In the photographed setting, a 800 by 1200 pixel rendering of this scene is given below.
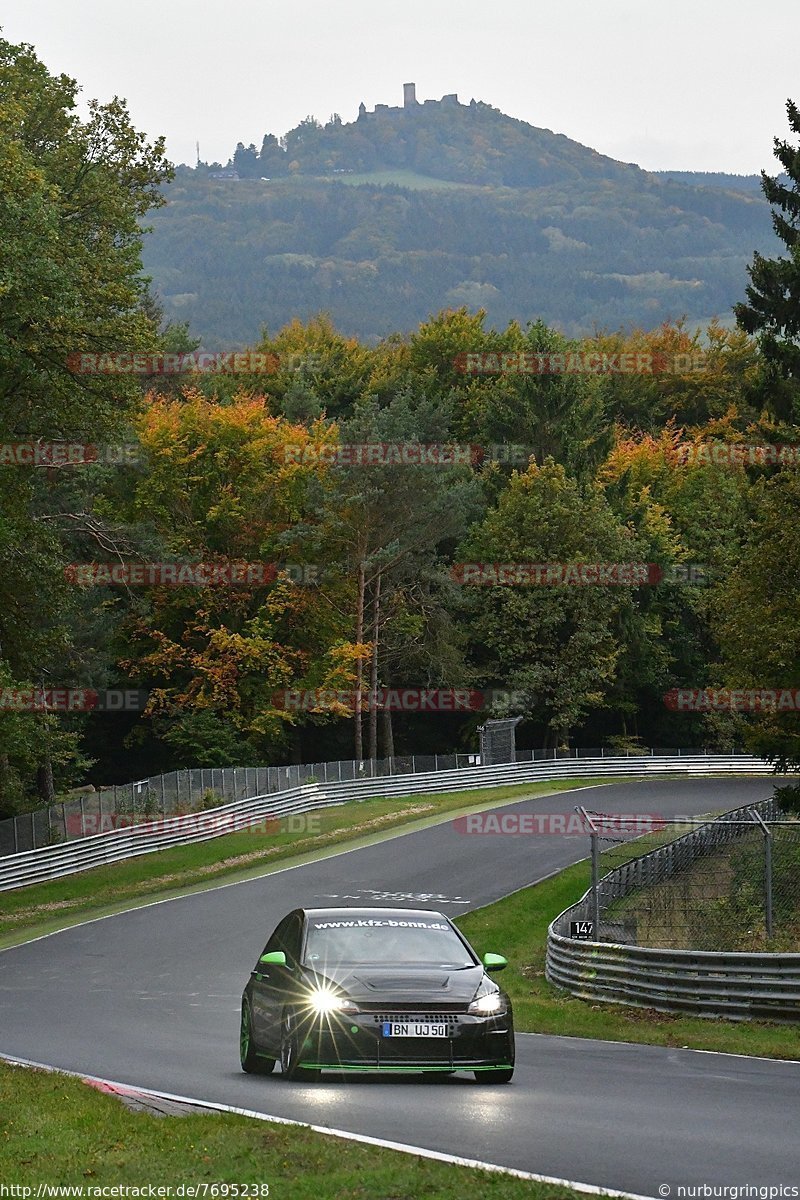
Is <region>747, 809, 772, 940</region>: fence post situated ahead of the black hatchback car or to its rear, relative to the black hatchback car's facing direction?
to the rear

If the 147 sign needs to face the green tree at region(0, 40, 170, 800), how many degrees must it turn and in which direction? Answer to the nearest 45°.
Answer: approximately 135° to its right

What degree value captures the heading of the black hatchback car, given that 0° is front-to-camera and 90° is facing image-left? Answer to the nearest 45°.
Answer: approximately 0°

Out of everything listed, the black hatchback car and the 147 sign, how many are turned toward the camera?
2

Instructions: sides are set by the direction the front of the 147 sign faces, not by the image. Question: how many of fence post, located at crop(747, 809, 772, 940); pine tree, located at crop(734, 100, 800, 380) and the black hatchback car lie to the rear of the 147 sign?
1

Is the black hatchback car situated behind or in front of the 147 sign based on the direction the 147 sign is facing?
in front

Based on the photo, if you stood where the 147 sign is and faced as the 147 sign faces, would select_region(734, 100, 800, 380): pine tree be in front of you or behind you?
behind
